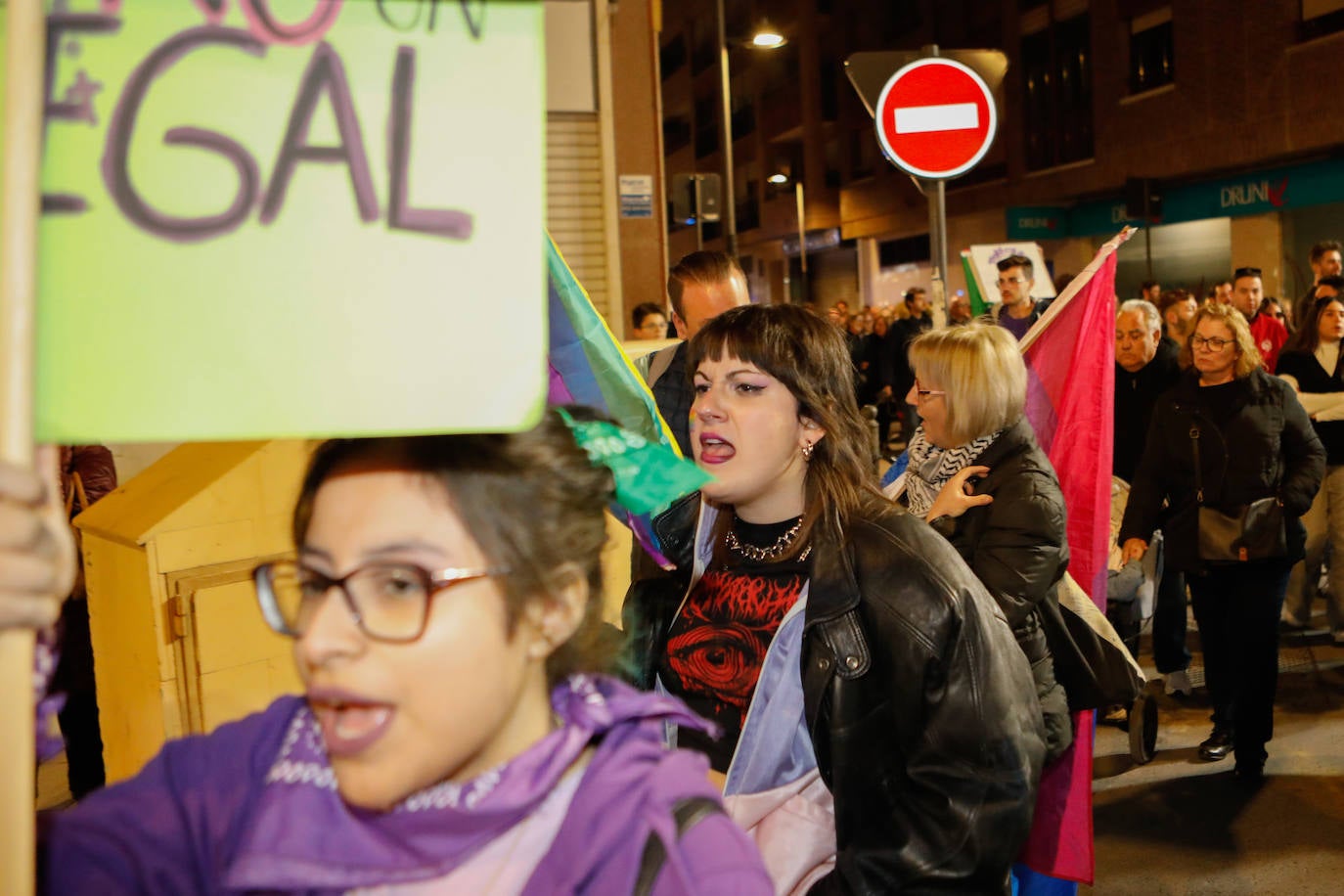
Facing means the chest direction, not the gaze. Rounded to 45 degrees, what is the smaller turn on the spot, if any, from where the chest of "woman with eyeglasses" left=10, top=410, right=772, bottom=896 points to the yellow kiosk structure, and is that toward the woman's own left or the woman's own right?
approximately 135° to the woman's own right

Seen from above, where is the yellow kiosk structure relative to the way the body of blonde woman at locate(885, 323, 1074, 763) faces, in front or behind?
in front

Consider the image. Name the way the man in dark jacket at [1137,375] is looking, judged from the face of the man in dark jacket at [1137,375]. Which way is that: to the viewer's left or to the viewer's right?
to the viewer's left

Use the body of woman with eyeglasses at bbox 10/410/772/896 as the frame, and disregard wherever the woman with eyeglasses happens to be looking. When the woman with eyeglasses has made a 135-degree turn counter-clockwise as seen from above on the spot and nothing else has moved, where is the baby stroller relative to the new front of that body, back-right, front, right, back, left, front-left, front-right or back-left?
front-left

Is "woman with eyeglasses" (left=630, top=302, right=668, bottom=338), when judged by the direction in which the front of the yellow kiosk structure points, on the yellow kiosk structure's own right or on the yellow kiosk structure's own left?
on the yellow kiosk structure's own left

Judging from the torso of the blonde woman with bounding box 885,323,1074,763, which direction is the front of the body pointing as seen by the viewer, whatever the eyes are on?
to the viewer's left

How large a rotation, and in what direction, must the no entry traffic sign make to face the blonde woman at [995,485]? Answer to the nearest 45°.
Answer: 0° — it already faces them

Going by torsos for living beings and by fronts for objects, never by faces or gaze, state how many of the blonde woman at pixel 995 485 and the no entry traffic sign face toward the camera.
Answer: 1
